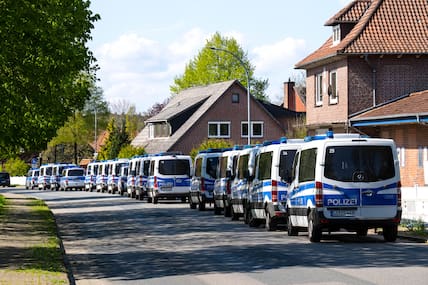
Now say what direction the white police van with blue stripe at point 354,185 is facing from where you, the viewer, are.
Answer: facing away from the viewer

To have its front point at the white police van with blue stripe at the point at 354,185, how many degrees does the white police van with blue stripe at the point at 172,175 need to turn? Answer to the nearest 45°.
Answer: approximately 180°

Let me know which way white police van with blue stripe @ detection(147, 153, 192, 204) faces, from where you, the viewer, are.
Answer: facing away from the viewer

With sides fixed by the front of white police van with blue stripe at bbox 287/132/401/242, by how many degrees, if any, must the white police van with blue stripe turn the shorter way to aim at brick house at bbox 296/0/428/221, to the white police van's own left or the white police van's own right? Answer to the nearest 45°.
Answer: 0° — it already faces it

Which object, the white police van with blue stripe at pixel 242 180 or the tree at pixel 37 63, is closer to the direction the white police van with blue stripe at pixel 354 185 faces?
the white police van with blue stripe

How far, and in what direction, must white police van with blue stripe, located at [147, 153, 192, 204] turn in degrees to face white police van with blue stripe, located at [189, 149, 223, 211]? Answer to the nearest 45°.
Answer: approximately 180°
